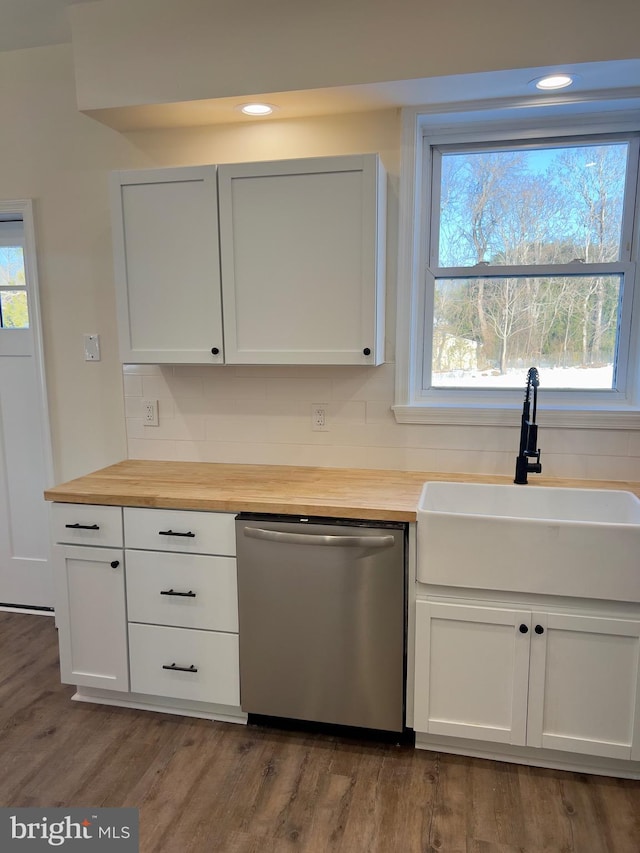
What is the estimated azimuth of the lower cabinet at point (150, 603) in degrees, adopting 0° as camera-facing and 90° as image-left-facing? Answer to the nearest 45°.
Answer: approximately 0°

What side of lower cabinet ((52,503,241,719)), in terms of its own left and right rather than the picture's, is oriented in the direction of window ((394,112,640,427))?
left

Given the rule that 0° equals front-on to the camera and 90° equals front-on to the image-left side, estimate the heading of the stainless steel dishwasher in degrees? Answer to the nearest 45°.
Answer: approximately 0°

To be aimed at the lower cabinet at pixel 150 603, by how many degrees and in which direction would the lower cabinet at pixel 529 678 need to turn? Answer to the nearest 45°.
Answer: approximately 90° to its right

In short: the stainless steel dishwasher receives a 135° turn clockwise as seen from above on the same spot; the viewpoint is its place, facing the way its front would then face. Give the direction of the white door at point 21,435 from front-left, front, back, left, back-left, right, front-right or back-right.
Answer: front

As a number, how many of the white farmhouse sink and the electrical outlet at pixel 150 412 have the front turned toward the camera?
2

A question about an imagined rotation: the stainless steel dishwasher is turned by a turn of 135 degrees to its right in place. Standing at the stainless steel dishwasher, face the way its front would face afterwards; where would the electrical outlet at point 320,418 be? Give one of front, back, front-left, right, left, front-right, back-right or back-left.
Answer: front-right

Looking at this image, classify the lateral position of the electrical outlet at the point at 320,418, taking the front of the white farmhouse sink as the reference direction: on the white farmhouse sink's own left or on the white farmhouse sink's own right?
on the white farmhouse sink's own right

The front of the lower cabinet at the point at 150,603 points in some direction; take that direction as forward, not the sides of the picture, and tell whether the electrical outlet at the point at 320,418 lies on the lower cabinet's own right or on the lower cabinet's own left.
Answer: on the lower cabinet's own left
